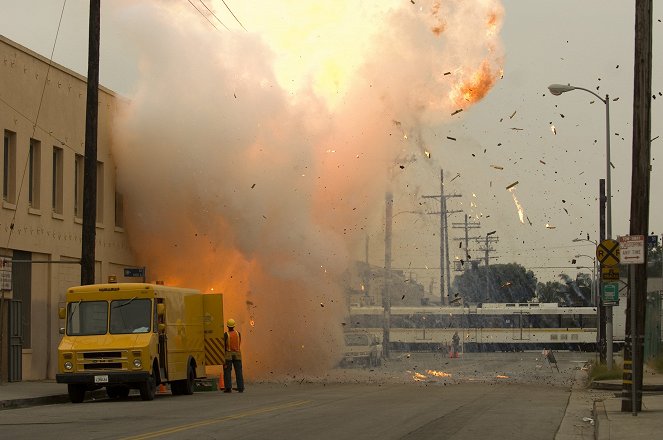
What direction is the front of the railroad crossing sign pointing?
toward the camera

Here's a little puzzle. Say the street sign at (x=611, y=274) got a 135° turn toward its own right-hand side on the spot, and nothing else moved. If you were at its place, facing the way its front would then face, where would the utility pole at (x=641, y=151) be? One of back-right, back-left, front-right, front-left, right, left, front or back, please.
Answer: back-left

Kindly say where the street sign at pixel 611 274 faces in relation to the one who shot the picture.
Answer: facing the viewer

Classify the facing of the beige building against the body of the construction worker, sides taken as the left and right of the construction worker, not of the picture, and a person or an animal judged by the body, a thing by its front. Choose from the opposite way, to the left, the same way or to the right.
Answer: to the right

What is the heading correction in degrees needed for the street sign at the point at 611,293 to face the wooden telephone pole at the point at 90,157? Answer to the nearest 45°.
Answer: approximately 45° to its right

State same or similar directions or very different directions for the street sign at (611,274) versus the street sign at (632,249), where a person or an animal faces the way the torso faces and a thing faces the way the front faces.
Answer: same or similar directions

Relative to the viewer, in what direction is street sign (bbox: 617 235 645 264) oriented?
toward the camera

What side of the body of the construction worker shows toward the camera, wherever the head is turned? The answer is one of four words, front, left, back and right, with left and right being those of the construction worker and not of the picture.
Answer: back

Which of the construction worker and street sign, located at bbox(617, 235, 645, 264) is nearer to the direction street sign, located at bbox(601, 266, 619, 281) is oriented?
the street sign

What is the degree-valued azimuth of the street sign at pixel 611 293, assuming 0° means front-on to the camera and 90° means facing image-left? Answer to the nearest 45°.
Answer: approximately 0°

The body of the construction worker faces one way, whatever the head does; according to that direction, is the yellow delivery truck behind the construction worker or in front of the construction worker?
behind

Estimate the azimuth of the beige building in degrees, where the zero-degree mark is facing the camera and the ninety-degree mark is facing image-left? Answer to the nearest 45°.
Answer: approximately 270°

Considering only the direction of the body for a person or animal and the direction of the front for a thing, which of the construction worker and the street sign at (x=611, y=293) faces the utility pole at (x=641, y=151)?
the street sign
